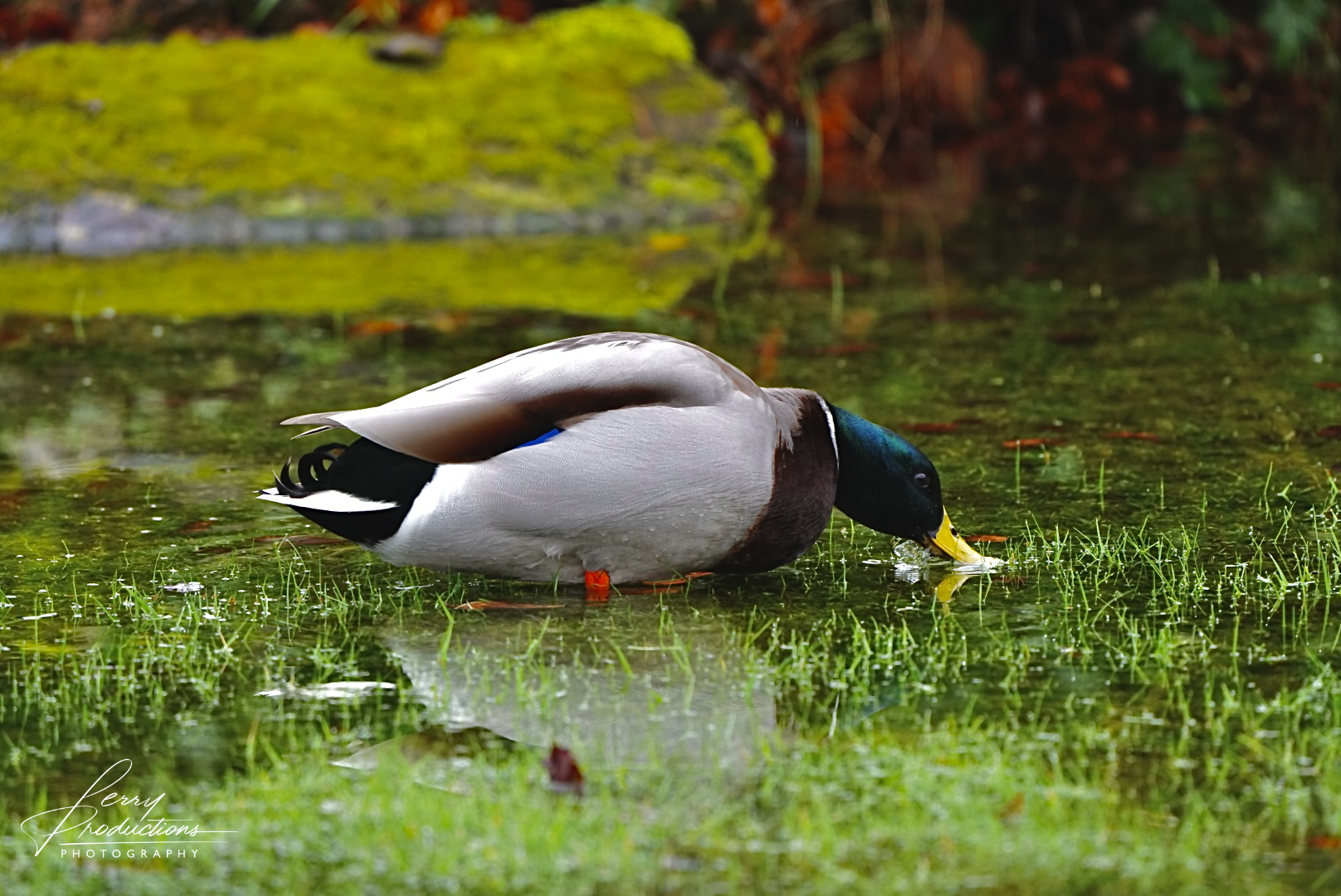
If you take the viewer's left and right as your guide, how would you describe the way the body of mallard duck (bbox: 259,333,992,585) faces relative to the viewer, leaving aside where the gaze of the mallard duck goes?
facing to the right of the viewer
